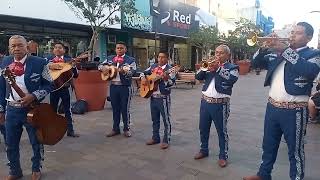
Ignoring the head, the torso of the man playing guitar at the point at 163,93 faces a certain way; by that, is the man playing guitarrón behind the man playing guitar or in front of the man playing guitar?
in front

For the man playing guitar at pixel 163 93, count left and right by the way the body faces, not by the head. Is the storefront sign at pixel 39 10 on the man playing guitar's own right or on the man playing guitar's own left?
on the man playing guitar's own right

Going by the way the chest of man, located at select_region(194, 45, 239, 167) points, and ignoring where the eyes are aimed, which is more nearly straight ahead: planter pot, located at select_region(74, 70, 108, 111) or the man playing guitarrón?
the man playing guitarrón

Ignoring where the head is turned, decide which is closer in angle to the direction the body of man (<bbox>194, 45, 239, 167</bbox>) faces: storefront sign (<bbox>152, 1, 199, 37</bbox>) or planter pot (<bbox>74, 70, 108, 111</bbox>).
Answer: the planter pot

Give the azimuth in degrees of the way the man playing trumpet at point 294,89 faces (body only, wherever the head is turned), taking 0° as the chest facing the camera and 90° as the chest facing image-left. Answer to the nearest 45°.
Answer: approximately 45°

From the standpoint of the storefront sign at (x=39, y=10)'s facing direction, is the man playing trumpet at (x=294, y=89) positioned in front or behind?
in front

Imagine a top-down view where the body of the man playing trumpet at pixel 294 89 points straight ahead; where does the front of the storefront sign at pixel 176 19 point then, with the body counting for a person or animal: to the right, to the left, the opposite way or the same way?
to the left

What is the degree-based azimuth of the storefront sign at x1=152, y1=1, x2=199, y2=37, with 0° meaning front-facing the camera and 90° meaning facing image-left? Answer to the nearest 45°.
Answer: approximately 315°

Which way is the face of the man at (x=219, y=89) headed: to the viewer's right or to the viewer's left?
to the viewer's left

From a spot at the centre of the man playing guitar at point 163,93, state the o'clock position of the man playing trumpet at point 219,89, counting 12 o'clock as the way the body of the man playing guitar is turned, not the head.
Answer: The man playing trumpet is roughly at 9 o'clock from the man playing guitar.

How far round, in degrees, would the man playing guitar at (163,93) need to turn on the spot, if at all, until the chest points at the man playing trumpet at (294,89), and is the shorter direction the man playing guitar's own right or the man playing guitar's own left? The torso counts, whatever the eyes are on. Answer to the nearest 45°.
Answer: approximately 90° to the man playing guitar's own left

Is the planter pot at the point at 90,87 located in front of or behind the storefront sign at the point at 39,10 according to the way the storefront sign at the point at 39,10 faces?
in front
